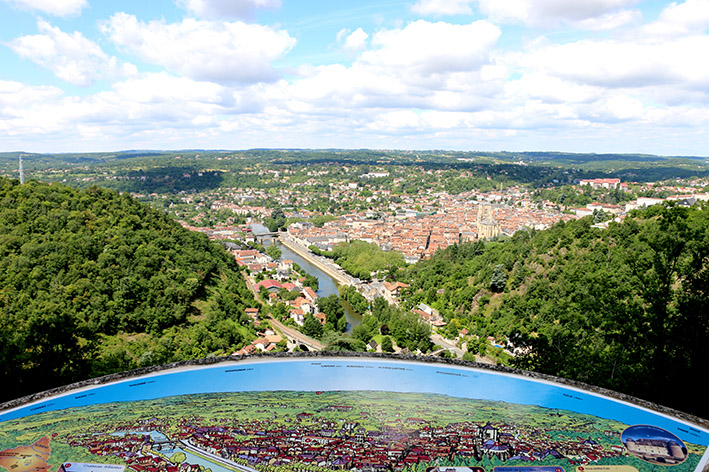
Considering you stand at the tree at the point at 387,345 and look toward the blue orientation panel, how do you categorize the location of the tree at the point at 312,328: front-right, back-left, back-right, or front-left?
back-right

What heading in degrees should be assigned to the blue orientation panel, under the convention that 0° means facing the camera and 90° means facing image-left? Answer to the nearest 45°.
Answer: approximately 0°

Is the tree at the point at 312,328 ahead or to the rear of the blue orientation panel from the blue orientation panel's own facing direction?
to the rear

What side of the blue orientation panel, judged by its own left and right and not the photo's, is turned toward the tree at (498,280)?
back

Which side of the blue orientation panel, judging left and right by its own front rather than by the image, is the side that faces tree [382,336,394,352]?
back
